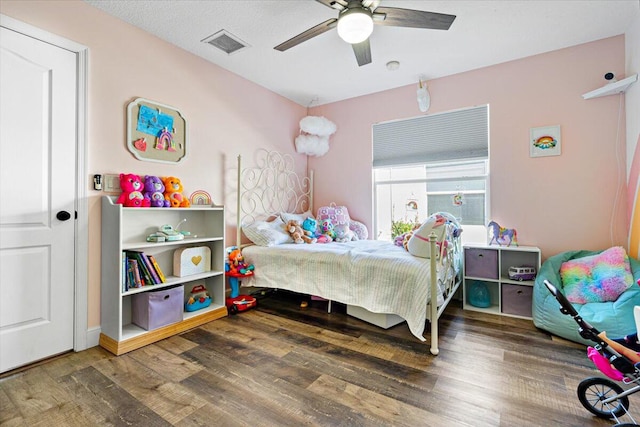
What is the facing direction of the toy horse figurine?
to the viewer's left

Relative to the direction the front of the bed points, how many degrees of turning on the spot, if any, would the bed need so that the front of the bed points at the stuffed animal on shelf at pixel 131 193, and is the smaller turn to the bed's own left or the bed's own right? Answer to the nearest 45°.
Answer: approximately 135° to the bed's own right

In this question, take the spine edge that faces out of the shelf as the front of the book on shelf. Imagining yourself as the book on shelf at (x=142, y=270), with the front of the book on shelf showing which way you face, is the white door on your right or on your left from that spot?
on your right

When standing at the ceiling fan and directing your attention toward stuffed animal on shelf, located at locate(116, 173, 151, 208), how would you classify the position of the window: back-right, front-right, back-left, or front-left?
back-right

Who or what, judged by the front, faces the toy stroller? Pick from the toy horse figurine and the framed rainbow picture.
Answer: the framed rainbow picture

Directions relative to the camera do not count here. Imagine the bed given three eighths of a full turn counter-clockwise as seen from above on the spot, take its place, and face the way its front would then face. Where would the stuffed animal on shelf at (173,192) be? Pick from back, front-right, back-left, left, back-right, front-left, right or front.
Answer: left

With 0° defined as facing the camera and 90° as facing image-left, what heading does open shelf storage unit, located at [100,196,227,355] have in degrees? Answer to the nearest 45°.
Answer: approximately 315°

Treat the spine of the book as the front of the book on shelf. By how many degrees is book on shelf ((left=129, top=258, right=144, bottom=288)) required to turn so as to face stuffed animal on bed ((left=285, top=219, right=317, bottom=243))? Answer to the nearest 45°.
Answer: approximately 90° to its left

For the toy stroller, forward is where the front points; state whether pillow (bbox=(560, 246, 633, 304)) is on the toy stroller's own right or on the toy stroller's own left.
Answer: on the toy stroller's own left

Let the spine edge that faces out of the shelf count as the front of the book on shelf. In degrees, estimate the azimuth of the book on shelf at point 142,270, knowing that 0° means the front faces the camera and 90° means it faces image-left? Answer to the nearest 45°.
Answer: approximately 315°
